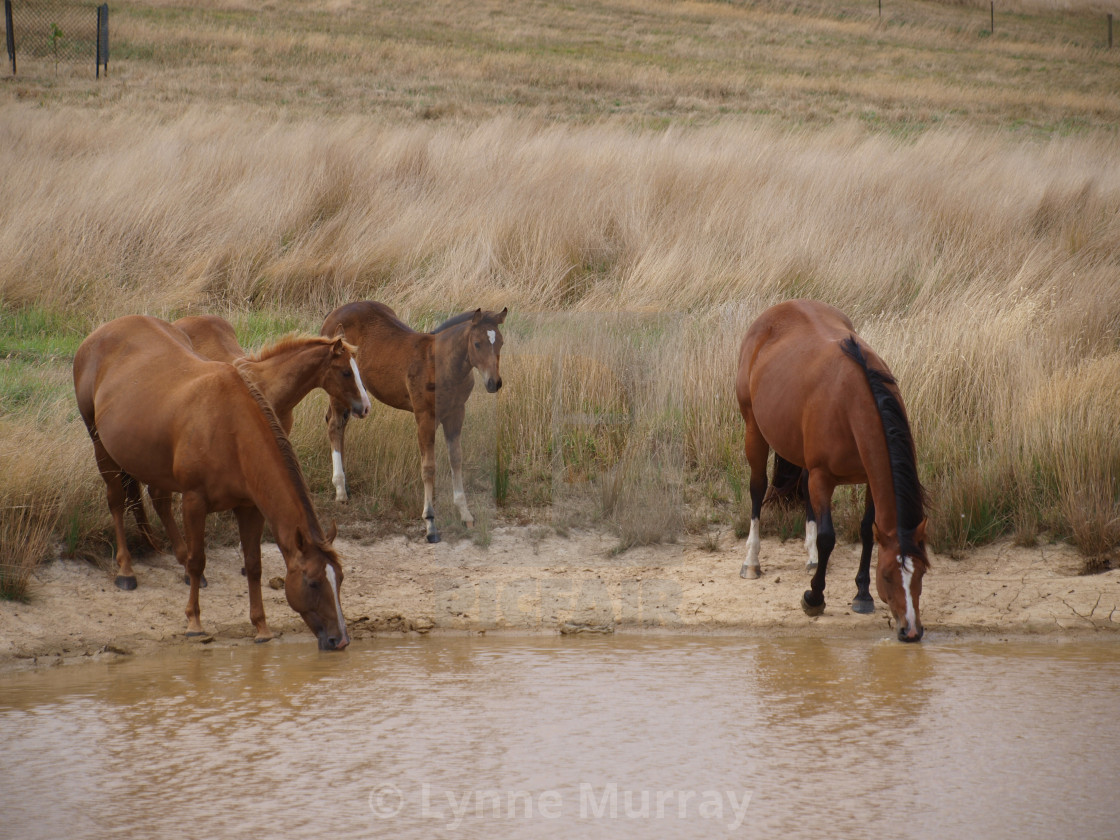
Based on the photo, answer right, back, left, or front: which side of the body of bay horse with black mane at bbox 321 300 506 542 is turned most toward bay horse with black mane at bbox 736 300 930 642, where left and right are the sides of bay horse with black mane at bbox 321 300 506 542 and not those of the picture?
front

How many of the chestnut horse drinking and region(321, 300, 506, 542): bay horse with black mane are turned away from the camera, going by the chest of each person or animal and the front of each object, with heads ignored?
0

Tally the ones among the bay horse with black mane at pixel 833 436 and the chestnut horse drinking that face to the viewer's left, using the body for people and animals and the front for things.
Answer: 0

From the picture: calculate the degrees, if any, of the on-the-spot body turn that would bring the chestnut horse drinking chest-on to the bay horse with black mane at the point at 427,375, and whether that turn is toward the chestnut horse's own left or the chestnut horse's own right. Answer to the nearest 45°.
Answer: approximately 90° to the chestnut horse's own left

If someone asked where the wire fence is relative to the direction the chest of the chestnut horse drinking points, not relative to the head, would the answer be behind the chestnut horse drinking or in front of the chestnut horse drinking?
behind

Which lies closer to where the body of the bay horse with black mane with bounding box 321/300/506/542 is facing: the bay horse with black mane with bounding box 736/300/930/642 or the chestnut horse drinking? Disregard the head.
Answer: the bay horse with black mane

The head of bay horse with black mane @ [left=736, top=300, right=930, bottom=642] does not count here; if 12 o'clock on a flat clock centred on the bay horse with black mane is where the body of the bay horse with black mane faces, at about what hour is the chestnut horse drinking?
The chestnut horse drinking is roughly at 4 o'clock from the bay horse with black mane.

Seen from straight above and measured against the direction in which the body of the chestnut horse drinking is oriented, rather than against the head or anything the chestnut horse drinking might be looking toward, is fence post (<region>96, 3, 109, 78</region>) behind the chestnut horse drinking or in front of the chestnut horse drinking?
behind

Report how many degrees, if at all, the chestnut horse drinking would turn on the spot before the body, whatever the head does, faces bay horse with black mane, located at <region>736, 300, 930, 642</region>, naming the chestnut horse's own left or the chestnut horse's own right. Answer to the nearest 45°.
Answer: approximately 45° to the chestnut horse's own left

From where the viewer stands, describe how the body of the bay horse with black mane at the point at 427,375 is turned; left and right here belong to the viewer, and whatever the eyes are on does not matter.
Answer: facing the viewer and to the right of the viewer

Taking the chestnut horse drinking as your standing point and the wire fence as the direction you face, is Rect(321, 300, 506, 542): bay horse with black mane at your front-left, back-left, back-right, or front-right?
front-right
